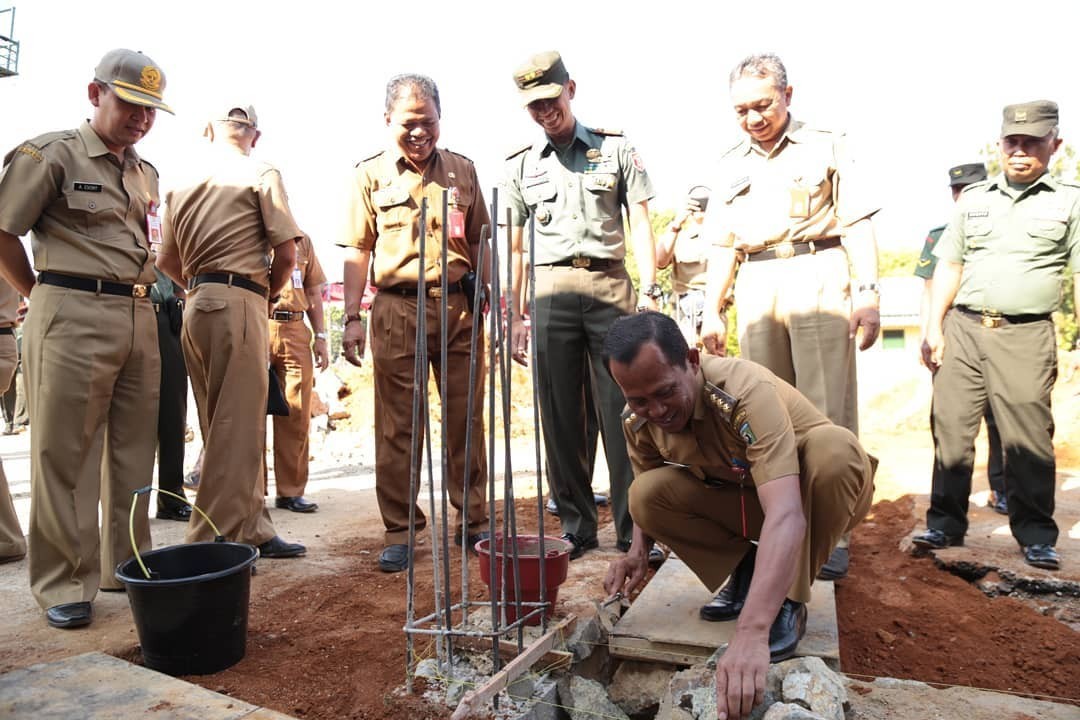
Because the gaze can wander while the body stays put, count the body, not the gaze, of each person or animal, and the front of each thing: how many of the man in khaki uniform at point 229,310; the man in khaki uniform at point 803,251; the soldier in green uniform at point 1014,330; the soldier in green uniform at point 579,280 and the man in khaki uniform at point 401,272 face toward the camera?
4

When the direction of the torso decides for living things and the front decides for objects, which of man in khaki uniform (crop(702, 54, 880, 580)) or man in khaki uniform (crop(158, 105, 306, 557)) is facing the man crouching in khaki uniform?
man in khaki uniform (crop(702, 54, 880, 580))

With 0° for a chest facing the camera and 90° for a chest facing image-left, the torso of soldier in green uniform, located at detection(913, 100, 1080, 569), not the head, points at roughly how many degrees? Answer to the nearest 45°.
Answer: approximately 0°

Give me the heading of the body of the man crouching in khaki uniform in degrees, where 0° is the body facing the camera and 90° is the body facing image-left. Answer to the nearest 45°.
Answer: approximately 45°

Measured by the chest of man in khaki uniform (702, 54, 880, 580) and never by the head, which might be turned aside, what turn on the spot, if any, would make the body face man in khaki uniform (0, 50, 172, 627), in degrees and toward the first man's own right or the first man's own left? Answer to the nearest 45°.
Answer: approximately 45° to the first man's own right

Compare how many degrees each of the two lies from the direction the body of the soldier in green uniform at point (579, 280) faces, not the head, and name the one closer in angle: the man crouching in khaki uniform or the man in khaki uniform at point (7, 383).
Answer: the man crouching in khaki uniform

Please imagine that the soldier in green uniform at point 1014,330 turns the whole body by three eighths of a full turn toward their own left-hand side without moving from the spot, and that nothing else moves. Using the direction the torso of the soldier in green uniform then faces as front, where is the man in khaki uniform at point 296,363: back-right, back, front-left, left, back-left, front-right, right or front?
back-left

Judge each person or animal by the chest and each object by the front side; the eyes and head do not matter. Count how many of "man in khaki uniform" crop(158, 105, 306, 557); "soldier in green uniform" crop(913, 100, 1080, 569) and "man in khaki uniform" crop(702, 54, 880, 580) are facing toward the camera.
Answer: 2

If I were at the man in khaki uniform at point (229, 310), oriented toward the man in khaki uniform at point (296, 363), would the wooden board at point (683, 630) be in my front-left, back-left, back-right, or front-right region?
back-right

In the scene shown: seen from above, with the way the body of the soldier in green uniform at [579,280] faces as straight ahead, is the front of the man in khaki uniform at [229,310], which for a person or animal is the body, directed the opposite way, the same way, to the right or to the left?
the opposite way

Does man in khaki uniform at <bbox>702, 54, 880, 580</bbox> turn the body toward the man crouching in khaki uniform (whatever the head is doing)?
yes

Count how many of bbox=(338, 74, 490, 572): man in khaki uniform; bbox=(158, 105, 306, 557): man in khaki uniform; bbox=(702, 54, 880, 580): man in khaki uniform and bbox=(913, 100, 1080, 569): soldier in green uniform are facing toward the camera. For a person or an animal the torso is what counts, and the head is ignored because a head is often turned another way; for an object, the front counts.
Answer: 3
